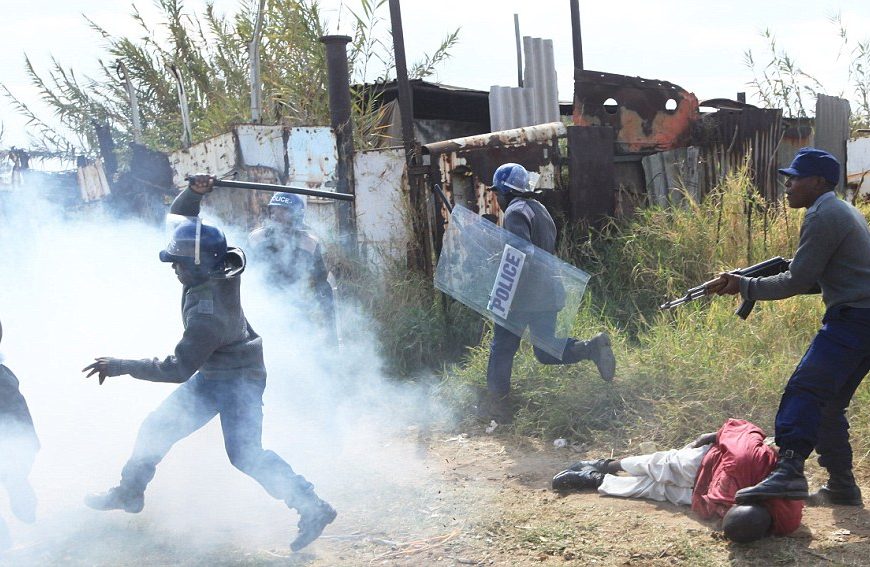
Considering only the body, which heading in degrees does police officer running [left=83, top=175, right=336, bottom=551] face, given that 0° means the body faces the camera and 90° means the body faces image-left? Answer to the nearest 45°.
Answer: approximately 90°

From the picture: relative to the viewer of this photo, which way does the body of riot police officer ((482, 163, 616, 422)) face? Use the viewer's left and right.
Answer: facing to the left of the viewer

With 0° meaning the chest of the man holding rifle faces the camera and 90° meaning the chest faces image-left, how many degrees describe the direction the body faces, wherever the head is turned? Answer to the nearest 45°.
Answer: approximately 90°

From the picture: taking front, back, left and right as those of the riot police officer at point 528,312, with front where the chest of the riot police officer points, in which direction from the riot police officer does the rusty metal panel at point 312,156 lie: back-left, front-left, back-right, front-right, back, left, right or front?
front-right

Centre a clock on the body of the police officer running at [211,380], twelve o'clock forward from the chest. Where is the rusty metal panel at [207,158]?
The rusty metal panel is roughly at 3 o'clock from the police officer running.

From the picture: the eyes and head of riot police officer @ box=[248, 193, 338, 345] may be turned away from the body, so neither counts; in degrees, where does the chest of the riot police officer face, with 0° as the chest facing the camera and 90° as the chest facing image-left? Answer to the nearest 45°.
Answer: approximately 45°

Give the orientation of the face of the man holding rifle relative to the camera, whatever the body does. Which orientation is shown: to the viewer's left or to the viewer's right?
to the viewer's left

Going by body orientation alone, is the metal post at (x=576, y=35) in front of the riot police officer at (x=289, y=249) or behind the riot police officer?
behind

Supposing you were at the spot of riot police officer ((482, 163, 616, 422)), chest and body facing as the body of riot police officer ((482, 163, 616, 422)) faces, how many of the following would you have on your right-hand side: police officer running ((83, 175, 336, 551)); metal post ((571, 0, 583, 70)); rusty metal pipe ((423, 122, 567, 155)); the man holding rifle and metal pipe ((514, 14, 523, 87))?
3

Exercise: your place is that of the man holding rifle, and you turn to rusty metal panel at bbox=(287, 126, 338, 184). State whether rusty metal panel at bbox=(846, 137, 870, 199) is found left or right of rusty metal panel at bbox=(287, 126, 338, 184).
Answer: right
